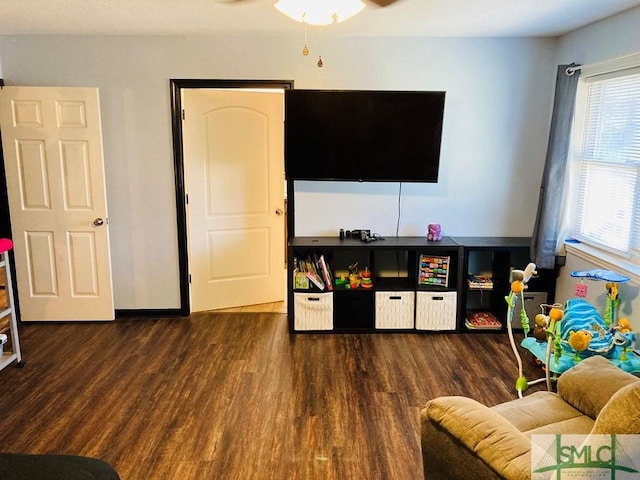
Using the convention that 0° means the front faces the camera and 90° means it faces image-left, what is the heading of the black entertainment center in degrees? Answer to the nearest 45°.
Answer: approximately 0°

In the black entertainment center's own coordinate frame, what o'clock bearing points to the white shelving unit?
The white shelving unit is roughly at 2 o'clock from the black entertainment center.

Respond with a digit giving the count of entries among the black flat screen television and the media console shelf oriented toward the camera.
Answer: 2

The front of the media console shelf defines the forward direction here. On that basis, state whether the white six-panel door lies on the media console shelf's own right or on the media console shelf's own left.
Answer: on the media console shelf's own right

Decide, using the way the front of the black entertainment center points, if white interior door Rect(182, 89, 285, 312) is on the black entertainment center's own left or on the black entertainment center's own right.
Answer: on the black entertainment center's own right

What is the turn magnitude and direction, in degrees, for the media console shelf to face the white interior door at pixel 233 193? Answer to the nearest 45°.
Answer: approximately 90° to its right

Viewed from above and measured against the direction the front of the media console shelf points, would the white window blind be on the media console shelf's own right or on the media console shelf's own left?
on the media console shelf's own left
